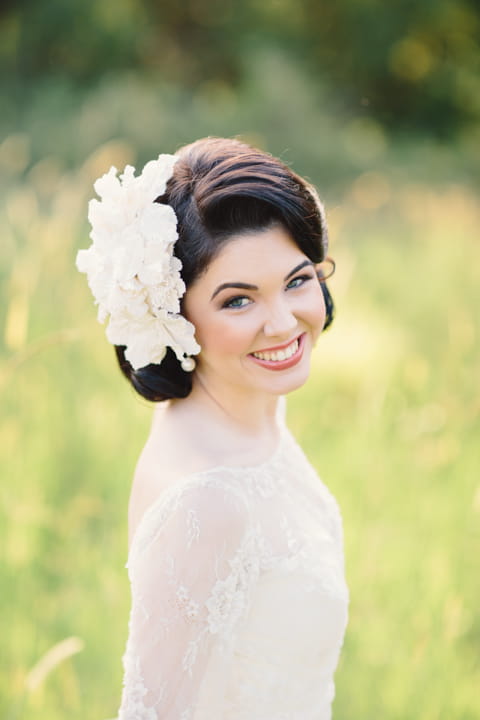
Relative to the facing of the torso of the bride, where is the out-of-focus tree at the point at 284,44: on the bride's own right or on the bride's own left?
on the bride's own left

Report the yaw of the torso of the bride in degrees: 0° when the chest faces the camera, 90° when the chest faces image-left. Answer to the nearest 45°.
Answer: approximately 315°
